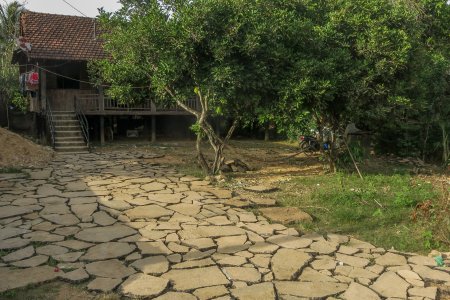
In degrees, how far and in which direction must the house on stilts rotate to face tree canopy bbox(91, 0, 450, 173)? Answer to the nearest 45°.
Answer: approximately 45° to its left

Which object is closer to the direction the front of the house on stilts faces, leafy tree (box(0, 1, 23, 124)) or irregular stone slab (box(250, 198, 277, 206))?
the irregular stone slab

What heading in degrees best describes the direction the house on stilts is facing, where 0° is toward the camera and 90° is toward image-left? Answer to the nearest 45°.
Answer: approximately 0°

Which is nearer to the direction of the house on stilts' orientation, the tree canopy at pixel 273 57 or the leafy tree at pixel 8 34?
the tree canopy

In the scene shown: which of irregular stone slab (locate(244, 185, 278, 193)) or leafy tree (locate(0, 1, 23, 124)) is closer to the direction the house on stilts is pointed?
the irregular stone slab

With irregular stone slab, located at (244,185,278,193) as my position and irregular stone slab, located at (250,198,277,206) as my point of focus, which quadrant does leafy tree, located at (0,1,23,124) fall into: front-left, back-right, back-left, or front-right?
back-right
